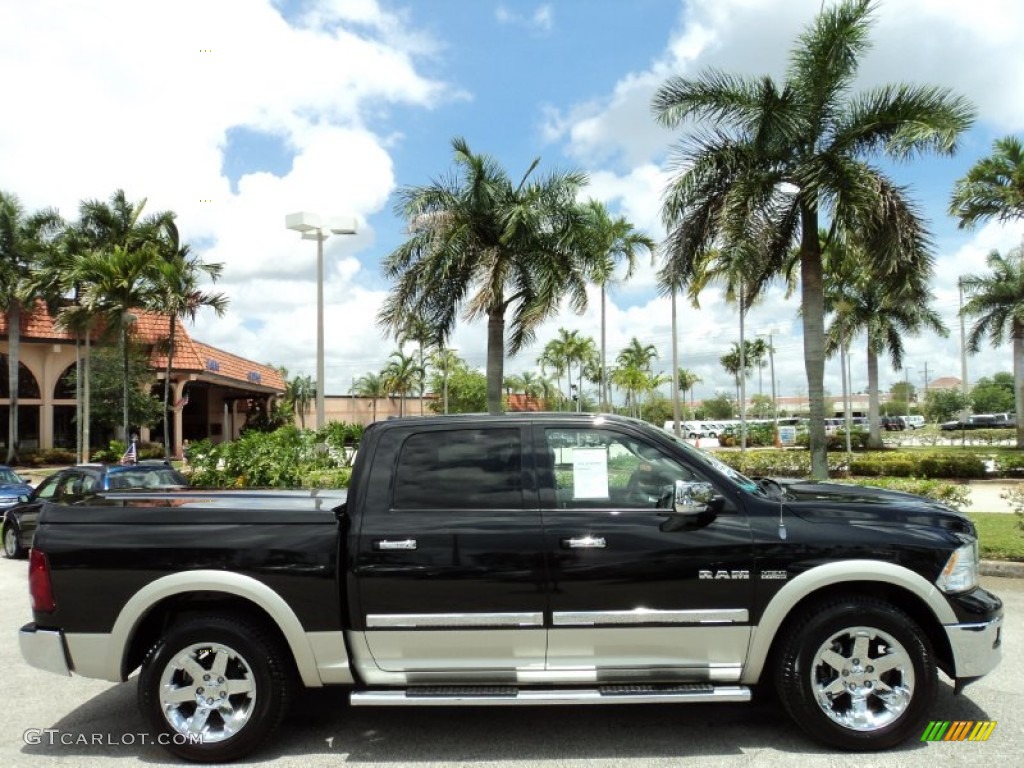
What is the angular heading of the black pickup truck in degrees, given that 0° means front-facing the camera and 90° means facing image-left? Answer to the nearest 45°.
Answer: approximately 270°

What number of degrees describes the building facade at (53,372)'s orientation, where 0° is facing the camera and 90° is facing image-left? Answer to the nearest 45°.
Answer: approximately 315°

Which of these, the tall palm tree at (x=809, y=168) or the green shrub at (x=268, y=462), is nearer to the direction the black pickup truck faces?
the tall palm tree

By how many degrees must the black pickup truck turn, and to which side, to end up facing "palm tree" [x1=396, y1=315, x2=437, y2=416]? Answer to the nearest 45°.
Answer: approximately 90° to its left

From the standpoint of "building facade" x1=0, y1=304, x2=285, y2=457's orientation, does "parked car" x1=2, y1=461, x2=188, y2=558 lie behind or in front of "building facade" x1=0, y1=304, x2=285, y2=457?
in front

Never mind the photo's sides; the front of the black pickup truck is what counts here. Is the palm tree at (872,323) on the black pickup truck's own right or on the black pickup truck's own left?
on the black pickup truck's own left

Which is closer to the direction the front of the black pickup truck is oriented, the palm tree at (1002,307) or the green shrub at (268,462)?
the palm tree

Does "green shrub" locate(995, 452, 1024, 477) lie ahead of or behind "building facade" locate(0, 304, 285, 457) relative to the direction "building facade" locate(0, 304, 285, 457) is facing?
ahead

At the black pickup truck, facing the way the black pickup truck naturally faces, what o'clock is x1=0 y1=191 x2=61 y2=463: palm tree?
The palm tree is roughly at 8 o'clock from the black pickup truck.
